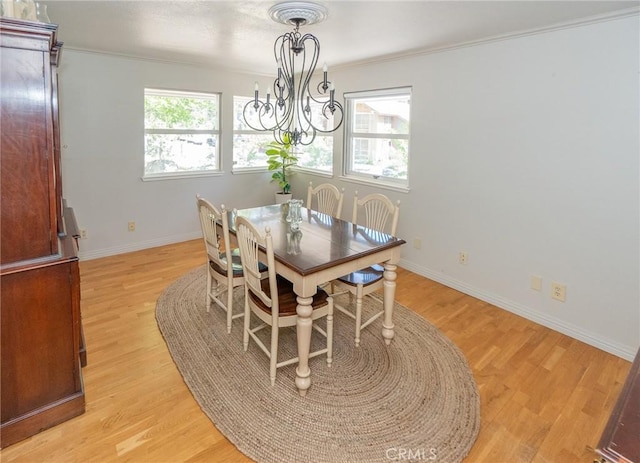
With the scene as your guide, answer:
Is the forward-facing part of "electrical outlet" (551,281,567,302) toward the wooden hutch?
yes

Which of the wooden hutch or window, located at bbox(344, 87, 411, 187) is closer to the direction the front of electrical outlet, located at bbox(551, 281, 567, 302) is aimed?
the wooden hutch

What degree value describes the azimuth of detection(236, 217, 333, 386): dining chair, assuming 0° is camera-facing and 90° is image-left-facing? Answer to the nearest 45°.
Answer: approximately 225°

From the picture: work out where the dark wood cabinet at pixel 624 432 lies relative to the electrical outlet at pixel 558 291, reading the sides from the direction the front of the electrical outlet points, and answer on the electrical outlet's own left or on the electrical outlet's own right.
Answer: on the electrical outlet's own left

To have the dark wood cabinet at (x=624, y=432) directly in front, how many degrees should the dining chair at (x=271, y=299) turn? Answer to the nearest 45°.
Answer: approximately 90° to its right

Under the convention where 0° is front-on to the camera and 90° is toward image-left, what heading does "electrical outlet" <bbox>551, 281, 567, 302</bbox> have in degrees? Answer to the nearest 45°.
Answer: approximately 45°
